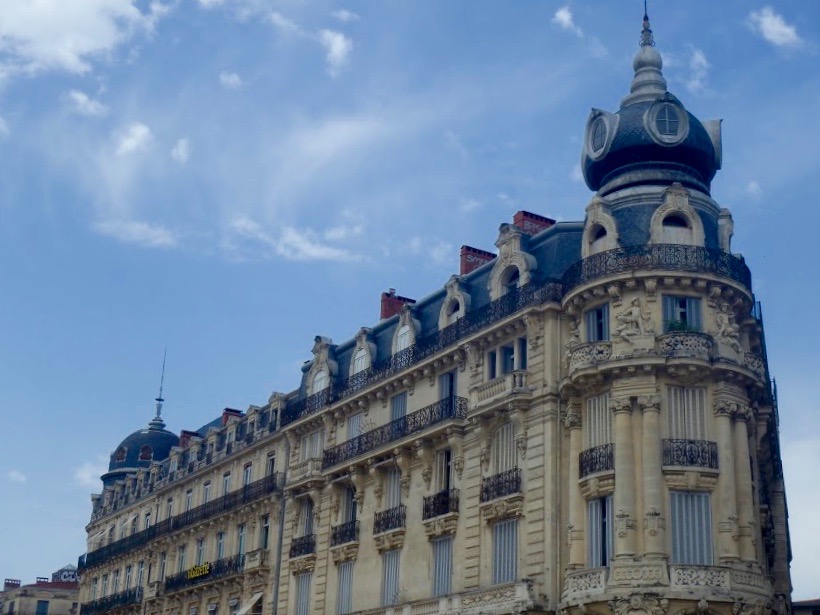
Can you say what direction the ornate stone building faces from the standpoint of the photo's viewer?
facing the viewer and to the left of the viewer
